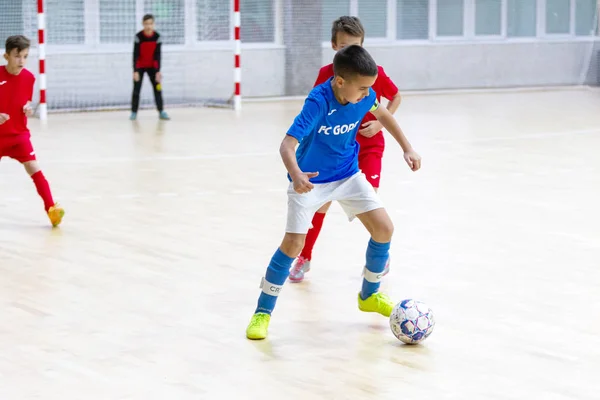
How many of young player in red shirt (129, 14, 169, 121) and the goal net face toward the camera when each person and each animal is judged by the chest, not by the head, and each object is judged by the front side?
2

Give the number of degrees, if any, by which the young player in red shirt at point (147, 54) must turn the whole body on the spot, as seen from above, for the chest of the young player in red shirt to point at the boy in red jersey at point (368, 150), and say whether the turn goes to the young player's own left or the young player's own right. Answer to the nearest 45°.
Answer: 0° — they already face them

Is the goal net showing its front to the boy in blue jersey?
yes

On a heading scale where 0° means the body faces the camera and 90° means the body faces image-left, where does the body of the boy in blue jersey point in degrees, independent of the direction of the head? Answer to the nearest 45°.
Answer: approximately 315°

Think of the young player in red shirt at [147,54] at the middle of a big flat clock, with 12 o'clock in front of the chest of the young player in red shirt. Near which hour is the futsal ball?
The futsal ball is roughly at 12 o'clock from the young player in red shirt.

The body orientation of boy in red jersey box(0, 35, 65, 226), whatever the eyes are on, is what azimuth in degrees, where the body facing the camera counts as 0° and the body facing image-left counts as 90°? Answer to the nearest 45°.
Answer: approximately 315°

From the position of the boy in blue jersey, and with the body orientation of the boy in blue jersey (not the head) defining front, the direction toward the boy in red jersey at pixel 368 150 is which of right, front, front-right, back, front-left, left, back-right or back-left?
back-left

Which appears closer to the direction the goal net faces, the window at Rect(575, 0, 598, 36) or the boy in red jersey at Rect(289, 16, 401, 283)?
the boy in red jersey

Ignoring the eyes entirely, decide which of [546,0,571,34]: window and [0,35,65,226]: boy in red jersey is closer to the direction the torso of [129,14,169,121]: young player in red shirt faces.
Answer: the boy in red jersey

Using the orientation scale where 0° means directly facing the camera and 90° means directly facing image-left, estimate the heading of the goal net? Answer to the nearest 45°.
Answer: approximately 0°

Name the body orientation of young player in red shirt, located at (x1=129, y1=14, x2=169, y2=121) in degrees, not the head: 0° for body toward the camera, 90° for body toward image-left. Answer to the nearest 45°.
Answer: approximately 0°
